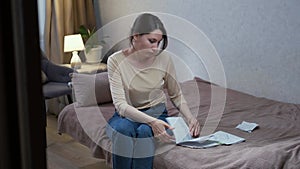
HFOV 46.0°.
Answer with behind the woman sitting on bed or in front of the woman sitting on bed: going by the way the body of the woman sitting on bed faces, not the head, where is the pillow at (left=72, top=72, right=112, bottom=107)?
behind

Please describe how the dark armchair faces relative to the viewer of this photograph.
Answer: facing the viewer and to the right of the viewer

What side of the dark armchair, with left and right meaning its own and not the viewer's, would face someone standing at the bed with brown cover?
front

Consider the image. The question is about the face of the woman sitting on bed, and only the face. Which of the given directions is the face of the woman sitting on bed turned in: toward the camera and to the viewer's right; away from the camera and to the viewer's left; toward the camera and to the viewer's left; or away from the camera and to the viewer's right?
toward the camera and to the viewer's right

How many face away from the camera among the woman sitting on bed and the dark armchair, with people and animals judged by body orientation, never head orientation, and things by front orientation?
0

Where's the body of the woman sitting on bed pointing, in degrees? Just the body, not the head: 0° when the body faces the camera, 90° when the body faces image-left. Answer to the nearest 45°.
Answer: approximately 0°

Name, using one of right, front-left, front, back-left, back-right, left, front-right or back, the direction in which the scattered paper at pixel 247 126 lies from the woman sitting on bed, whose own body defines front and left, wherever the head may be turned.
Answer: left
